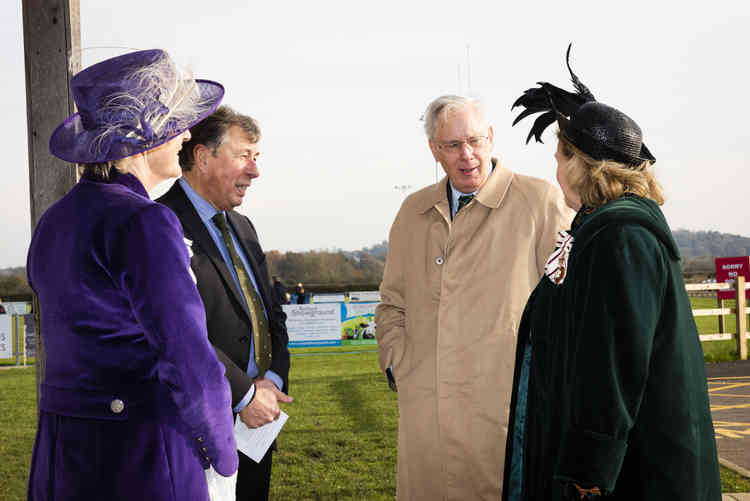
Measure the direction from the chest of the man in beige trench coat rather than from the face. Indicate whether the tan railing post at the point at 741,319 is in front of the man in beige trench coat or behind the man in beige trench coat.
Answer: behind

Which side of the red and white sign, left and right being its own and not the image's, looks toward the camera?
front

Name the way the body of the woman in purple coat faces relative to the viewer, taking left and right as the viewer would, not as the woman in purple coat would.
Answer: facing away from the viewer and to the right of the viewer

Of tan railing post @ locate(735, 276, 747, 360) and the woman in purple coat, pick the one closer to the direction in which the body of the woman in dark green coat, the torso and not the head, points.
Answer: the woman in purple coat

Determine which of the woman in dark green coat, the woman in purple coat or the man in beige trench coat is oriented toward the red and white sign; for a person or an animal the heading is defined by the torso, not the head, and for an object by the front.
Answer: the woman in purple coat

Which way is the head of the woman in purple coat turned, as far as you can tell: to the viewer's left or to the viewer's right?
to the viewer's right

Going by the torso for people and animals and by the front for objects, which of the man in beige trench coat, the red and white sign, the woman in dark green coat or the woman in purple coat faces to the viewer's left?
the woman in dark green coat

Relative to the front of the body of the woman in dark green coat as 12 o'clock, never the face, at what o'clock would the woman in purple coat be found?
The woman in purple coat is roughly at 11 o'clock from the woman in dark green coat.

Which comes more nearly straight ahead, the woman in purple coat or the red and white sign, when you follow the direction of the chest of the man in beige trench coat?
the woman in purple coat

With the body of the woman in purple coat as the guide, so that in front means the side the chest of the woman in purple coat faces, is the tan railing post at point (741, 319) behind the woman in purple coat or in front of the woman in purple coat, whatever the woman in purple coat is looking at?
in front

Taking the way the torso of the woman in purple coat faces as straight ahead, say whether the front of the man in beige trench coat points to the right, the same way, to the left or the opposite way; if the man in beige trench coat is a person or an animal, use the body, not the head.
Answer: the opposite way

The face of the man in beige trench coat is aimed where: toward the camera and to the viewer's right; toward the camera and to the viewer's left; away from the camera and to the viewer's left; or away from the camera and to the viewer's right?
toward the camera and to the viewer's right

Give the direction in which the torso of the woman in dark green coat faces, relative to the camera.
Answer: to the viewer's left

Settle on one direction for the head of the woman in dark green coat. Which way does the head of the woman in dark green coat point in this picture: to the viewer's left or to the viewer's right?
to the viewer's left

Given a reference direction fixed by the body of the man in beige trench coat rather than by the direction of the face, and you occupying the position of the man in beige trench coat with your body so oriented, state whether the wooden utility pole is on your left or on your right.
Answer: on your right

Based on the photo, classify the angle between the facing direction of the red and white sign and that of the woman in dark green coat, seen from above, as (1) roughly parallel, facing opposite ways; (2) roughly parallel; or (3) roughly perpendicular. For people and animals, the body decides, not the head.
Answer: roughly perpendicular
